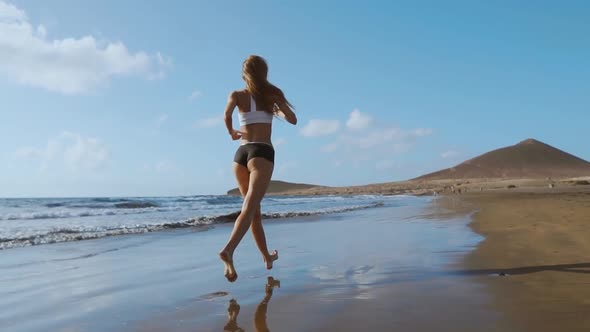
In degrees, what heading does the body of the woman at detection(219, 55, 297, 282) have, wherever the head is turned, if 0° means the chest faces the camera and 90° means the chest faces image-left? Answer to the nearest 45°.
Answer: approximately 180°
